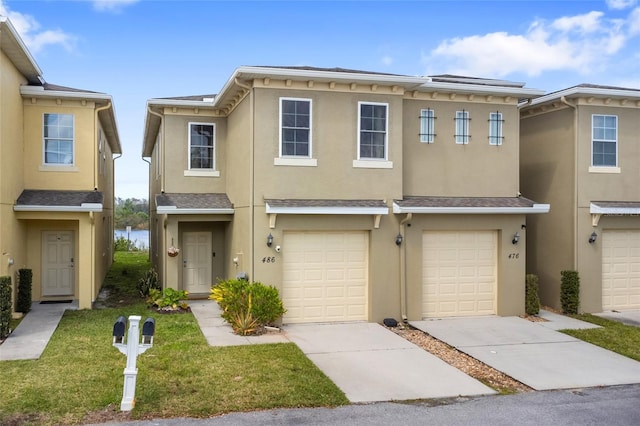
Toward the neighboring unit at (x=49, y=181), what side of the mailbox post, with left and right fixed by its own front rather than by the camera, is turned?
back

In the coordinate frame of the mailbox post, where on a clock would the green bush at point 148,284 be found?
The green bush is roughly at 6 o'clock from the mailbox post.

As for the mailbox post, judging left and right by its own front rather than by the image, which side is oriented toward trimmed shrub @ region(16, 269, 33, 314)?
back

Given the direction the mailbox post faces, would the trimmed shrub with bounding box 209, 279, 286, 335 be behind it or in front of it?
behind

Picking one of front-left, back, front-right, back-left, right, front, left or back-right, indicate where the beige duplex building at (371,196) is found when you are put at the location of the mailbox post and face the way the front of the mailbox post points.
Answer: back-left

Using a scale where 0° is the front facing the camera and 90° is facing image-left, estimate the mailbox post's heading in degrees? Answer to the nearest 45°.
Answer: approximately 0°

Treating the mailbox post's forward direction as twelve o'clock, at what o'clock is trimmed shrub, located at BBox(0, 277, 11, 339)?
The trimmed shrub is roughly at 5 o'clock from the mailbox post.

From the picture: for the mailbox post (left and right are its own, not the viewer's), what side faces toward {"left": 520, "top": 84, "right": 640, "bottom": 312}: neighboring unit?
left
